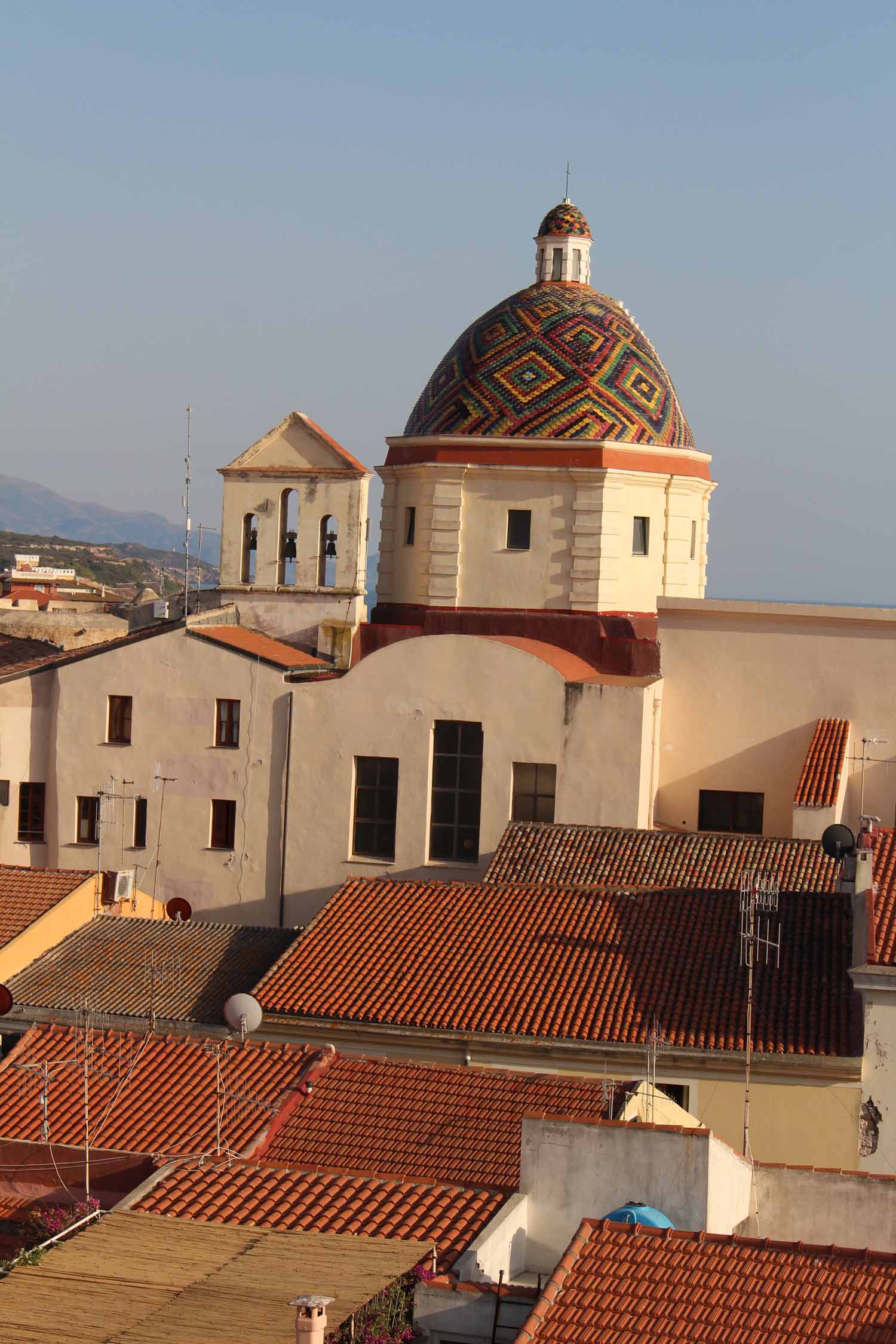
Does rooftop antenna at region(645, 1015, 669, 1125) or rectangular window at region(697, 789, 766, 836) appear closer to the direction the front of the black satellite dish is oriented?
the rooftop antenna

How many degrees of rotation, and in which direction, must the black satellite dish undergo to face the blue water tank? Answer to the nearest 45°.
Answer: approximately 180°

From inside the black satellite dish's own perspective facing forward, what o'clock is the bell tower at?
The bell tower is roughly at 4 o'clock from the black satellite dish.

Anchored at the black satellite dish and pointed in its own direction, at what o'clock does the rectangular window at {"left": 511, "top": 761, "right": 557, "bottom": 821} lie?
The rectangular window is roughly at 4 o'clock from the black satellite dish.
